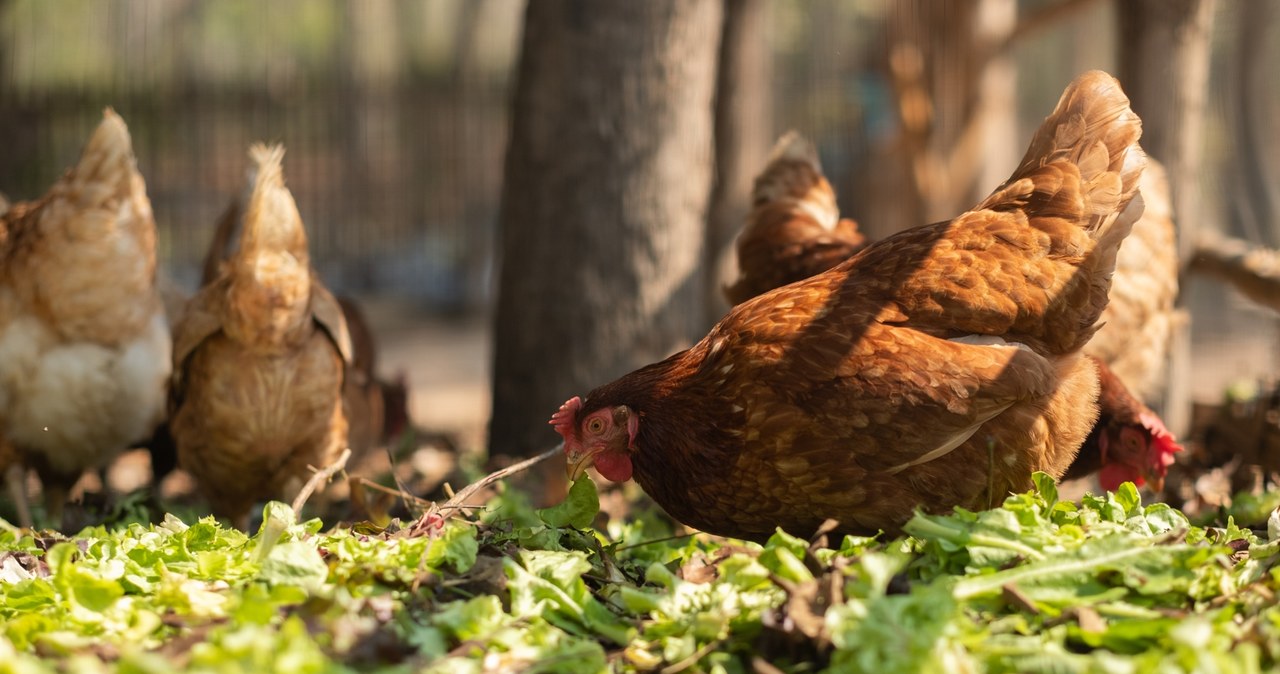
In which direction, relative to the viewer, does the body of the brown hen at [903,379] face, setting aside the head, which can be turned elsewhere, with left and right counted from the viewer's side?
facing to the left of the viewer

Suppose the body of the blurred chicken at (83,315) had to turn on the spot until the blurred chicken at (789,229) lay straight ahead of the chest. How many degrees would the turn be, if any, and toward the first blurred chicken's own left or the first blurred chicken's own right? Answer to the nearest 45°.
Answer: approximately 90° to the first blurred chicken's own right

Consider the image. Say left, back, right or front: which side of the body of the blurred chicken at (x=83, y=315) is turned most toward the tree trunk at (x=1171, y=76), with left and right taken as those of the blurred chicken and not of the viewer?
right

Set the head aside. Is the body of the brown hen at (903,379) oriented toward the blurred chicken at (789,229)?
no

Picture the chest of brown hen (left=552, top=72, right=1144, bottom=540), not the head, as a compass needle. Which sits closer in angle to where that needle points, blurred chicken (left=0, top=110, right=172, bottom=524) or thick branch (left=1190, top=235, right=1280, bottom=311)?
the blurred chicken

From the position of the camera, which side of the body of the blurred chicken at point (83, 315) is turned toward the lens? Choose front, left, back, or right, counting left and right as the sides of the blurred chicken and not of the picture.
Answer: back

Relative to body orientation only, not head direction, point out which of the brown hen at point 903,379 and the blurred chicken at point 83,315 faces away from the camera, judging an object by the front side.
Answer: the blurred chicken

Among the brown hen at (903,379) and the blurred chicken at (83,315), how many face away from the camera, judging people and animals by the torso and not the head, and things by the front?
1

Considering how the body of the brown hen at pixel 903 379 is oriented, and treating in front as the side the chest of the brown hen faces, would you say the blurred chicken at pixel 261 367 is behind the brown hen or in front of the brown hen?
in front

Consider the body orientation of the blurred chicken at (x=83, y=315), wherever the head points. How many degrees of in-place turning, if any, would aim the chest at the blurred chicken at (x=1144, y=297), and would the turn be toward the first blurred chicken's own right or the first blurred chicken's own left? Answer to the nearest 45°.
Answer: approximately 90° to the first blurred chicken's own right
